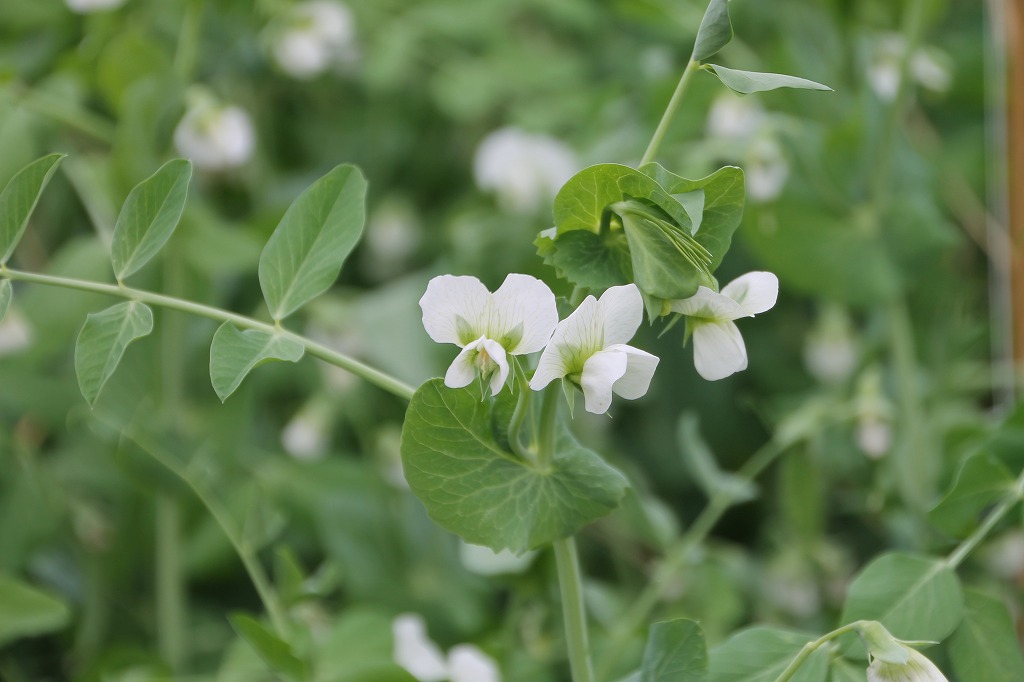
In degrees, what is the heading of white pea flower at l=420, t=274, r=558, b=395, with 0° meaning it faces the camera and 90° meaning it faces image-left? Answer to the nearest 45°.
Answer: approximately 0°

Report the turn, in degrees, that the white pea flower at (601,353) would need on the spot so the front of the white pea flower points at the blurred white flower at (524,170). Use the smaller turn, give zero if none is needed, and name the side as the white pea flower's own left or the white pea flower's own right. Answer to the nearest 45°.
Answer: approximately 135° to the white pea flower's own left

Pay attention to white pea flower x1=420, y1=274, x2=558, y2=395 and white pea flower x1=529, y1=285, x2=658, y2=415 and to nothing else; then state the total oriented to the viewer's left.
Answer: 0
